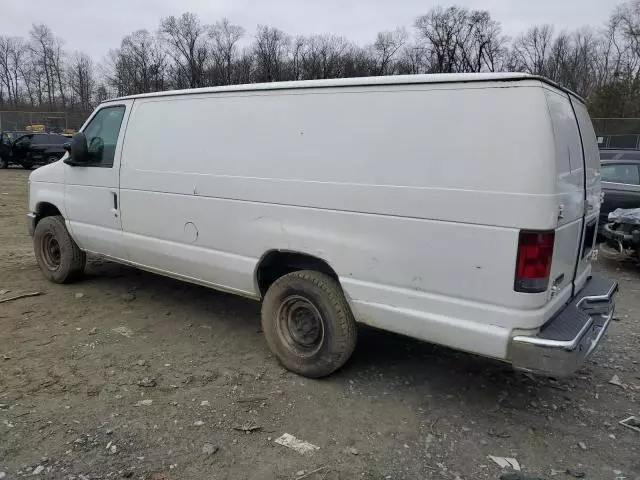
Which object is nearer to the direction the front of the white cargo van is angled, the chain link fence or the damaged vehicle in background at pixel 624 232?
the chain link fence

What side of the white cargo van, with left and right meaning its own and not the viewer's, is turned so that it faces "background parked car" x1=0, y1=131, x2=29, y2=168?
front

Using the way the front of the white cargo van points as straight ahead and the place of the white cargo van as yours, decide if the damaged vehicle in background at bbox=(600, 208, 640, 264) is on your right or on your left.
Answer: on your right

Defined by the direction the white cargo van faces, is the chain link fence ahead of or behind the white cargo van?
ahead

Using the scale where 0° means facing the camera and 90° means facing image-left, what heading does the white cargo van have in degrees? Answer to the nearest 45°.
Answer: approximately 135°

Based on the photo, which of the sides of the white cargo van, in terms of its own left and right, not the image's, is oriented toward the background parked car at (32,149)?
front

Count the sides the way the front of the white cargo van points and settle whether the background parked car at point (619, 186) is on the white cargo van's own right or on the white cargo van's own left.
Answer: on the white cargo van's own right
